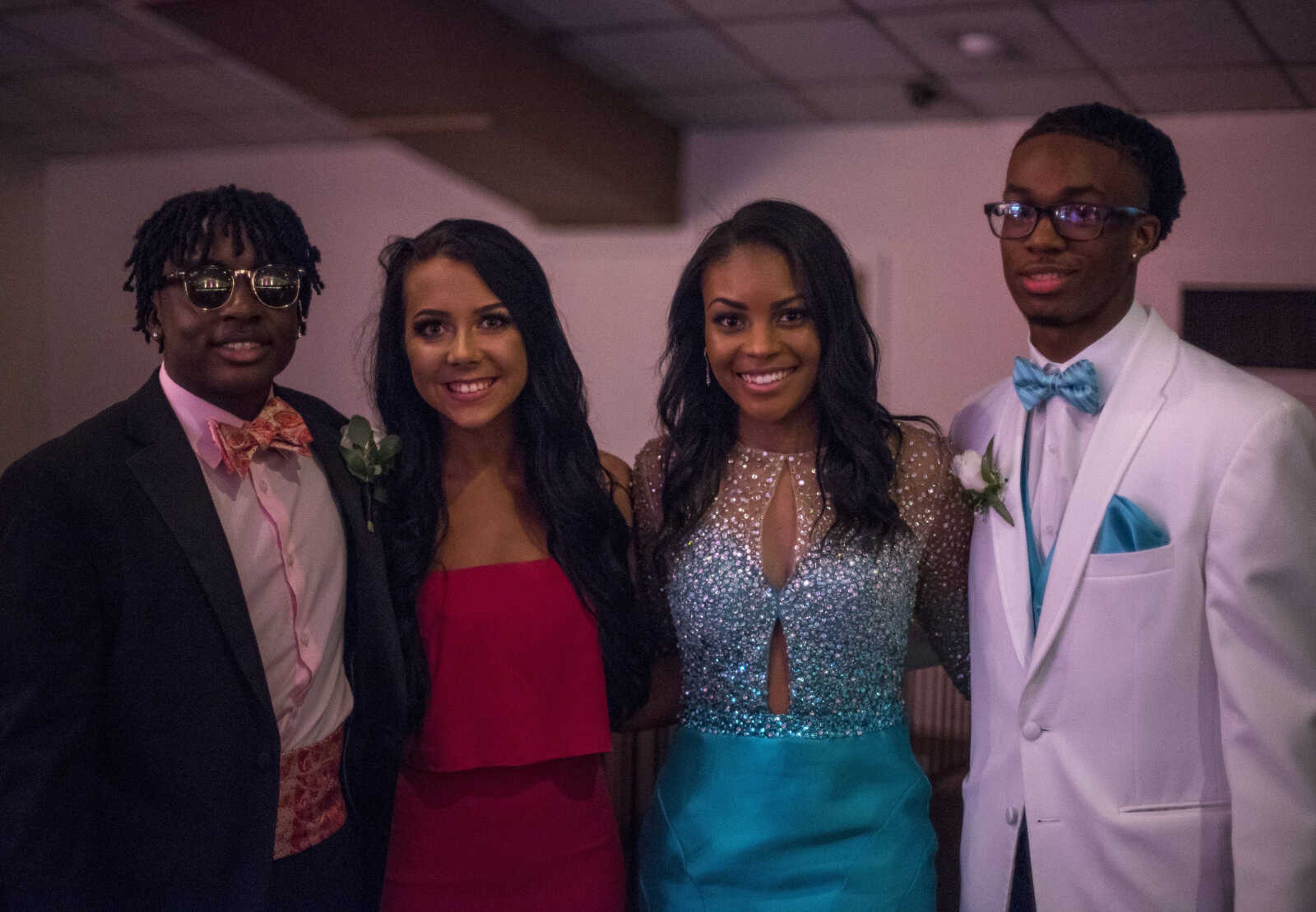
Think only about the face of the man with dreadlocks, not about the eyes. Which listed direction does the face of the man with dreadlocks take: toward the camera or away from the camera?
toward the camera

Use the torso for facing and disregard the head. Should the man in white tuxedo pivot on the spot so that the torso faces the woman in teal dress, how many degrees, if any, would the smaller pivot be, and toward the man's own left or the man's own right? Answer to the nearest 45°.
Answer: approximately 45° to the man's own right

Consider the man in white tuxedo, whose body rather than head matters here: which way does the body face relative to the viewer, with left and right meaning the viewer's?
facing the viewer and to the left of the viewer

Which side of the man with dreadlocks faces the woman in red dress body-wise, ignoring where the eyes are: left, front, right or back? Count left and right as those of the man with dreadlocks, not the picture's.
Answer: left

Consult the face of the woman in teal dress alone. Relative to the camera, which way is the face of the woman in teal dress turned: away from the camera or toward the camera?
toward the camera

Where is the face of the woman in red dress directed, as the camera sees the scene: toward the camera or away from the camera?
toward the camera

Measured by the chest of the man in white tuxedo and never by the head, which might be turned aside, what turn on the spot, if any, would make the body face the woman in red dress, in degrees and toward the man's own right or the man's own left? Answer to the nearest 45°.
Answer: approximately 45° to the man's own right

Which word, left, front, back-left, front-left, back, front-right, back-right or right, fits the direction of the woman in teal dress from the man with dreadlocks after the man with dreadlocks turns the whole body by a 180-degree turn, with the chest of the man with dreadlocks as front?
back-right

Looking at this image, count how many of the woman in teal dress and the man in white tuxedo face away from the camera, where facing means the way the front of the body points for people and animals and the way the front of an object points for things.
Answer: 0

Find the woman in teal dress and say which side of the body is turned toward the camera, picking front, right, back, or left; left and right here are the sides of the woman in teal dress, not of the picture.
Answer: front

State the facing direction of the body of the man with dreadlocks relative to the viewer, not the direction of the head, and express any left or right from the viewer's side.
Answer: facing the viewer and to the right of the viewer
